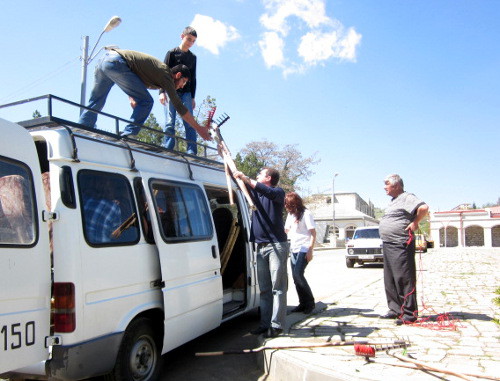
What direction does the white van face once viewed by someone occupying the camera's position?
facing away from the viewer and to the right of the viewer

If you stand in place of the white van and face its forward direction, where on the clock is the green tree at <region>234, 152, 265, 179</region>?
The green tree is roughly at 11 o'clock from the white van.

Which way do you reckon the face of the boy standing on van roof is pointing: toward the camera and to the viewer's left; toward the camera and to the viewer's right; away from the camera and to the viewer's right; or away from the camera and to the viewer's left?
toward the camera and to the viewer's right

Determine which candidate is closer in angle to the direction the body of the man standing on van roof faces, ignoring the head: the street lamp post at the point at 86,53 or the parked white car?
the parked white car

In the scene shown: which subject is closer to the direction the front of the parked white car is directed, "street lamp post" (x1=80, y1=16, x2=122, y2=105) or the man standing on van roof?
the man standing on van roof

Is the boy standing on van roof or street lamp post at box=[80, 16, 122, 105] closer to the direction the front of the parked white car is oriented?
the boy standing on van roof

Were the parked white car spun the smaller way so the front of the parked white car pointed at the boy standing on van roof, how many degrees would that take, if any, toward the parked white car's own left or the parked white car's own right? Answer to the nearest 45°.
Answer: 0° — it already faces them

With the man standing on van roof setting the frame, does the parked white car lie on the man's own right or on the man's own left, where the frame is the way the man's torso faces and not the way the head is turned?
on the man's own left

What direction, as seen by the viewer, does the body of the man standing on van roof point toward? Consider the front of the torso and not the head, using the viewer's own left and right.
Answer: facing to the right of the viewer

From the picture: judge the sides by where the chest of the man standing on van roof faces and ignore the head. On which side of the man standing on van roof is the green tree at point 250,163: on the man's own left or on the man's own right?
on the man's own left

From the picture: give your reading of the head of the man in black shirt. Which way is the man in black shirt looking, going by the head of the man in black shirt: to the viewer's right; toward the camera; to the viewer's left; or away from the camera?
to the viewer's left

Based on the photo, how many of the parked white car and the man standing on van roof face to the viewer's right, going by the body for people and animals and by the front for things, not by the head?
1

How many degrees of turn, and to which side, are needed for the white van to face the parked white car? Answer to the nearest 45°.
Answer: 0° — it already faces it

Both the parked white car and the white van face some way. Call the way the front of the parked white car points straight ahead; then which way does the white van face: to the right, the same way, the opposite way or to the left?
the opposite way
